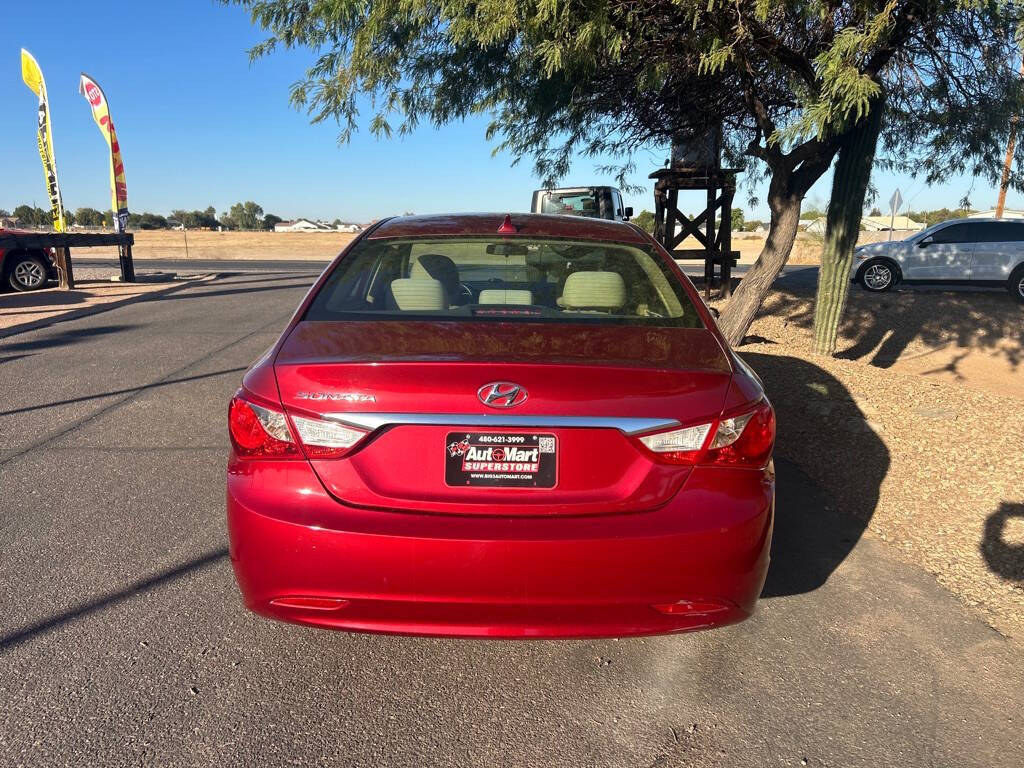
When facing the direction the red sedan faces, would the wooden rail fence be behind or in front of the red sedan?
in front

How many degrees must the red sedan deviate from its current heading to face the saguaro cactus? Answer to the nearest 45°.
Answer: approximately 45° to its right

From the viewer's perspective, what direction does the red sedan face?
away from the camera

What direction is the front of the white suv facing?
to the viewer's left

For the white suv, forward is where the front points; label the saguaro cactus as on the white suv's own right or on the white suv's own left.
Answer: on the white suv's own left

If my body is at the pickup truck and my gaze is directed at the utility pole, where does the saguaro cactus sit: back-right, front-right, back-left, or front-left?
back-right

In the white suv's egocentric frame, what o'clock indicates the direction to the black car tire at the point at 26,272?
The black car tire is roughly at 11 o'clock from the white suv.

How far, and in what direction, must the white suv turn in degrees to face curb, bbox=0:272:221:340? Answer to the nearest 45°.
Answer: approximately 45° to its left

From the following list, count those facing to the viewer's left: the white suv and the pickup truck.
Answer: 1

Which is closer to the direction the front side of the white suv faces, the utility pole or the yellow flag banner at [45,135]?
the yellow flag banner

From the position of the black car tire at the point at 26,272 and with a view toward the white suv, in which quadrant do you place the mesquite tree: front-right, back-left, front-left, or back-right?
front-right

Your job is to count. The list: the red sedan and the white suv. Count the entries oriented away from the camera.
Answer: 1

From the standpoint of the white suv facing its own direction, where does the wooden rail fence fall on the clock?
The wooden rail fence is roughly at 11 o'clock from the white suv.

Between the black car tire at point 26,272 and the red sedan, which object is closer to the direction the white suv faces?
the black car tire

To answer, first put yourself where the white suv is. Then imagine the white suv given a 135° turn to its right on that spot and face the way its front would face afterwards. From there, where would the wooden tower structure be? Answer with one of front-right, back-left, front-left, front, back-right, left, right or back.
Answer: back
